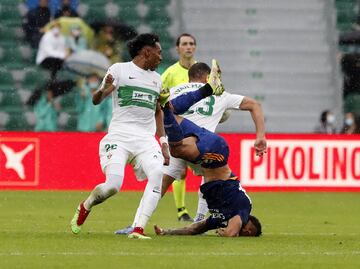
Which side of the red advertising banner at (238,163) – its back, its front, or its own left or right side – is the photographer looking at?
front

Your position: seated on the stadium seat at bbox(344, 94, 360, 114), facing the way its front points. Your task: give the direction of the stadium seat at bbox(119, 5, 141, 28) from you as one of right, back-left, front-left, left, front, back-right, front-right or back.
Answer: right

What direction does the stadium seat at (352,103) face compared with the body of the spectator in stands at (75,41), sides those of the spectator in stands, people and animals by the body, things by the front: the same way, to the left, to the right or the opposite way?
the same way

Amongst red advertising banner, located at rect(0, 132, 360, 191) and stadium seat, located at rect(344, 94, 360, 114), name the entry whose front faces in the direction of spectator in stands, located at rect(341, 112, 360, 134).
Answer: the stadium seat

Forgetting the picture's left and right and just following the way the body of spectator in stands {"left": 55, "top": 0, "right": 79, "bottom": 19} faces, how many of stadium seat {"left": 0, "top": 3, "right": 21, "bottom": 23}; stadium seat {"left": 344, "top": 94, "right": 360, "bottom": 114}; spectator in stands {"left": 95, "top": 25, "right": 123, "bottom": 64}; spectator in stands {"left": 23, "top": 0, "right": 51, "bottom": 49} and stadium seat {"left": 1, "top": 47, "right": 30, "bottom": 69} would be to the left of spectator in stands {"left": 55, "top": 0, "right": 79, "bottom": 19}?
2

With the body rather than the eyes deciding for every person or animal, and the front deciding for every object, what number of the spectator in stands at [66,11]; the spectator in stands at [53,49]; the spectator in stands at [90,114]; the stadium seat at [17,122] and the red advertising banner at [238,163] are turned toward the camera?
5

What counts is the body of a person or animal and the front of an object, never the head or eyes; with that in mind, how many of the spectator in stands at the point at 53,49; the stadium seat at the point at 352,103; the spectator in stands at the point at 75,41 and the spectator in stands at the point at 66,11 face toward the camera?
4

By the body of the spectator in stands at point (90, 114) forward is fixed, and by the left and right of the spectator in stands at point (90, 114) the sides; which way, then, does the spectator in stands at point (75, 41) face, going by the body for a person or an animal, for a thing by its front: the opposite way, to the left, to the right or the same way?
the same way

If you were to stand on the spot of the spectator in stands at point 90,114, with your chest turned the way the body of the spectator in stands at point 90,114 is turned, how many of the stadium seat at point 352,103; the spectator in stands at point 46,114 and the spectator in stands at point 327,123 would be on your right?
1

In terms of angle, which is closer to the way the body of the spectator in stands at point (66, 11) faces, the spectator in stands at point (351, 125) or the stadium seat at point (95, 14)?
the spectator in stands

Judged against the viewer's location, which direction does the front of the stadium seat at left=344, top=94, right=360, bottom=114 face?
facing the viewer

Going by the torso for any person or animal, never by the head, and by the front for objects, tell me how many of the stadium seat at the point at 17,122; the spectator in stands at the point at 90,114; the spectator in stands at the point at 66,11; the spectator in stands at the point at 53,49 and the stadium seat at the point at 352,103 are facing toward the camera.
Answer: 5

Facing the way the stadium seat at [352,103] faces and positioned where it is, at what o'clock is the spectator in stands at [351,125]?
The spectator in stands is roughly at 12 o'clock from the stadium seat.

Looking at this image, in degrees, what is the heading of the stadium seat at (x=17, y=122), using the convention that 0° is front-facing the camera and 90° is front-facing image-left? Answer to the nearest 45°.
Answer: approximately 0°
